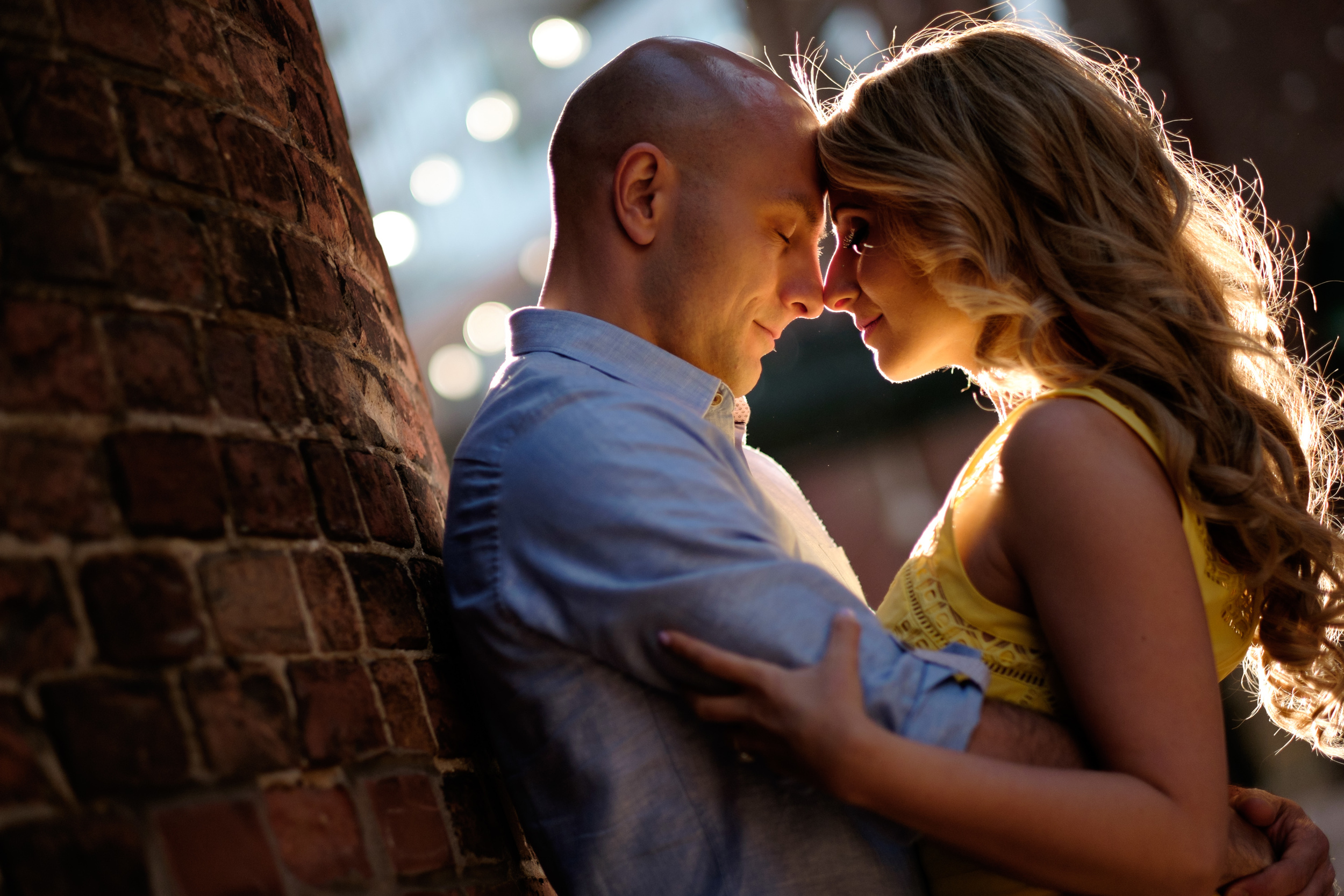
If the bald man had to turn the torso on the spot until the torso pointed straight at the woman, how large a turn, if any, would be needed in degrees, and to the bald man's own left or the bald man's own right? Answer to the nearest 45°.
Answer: approximately 45° to the bald man's own left

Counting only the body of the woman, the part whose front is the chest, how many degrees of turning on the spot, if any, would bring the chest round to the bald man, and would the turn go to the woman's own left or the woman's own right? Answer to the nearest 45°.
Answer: approximately 45° to the woman's own left

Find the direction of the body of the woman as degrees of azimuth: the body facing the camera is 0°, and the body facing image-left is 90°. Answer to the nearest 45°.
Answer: approximately 90°

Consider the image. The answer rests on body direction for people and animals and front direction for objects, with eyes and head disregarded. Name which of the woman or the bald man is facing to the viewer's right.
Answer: the bald man

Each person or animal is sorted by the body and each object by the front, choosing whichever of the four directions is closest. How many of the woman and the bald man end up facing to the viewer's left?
1

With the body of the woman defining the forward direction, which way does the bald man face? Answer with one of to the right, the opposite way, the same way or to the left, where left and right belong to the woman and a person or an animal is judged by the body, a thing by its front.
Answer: the opposite way

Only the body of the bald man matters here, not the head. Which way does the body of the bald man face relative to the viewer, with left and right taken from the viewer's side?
facing to the right of the viewer

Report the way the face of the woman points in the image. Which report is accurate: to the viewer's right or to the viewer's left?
to the viewer's left
